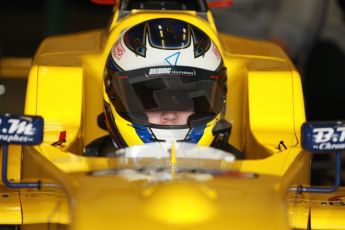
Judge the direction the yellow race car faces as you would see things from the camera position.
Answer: facing the viewer
